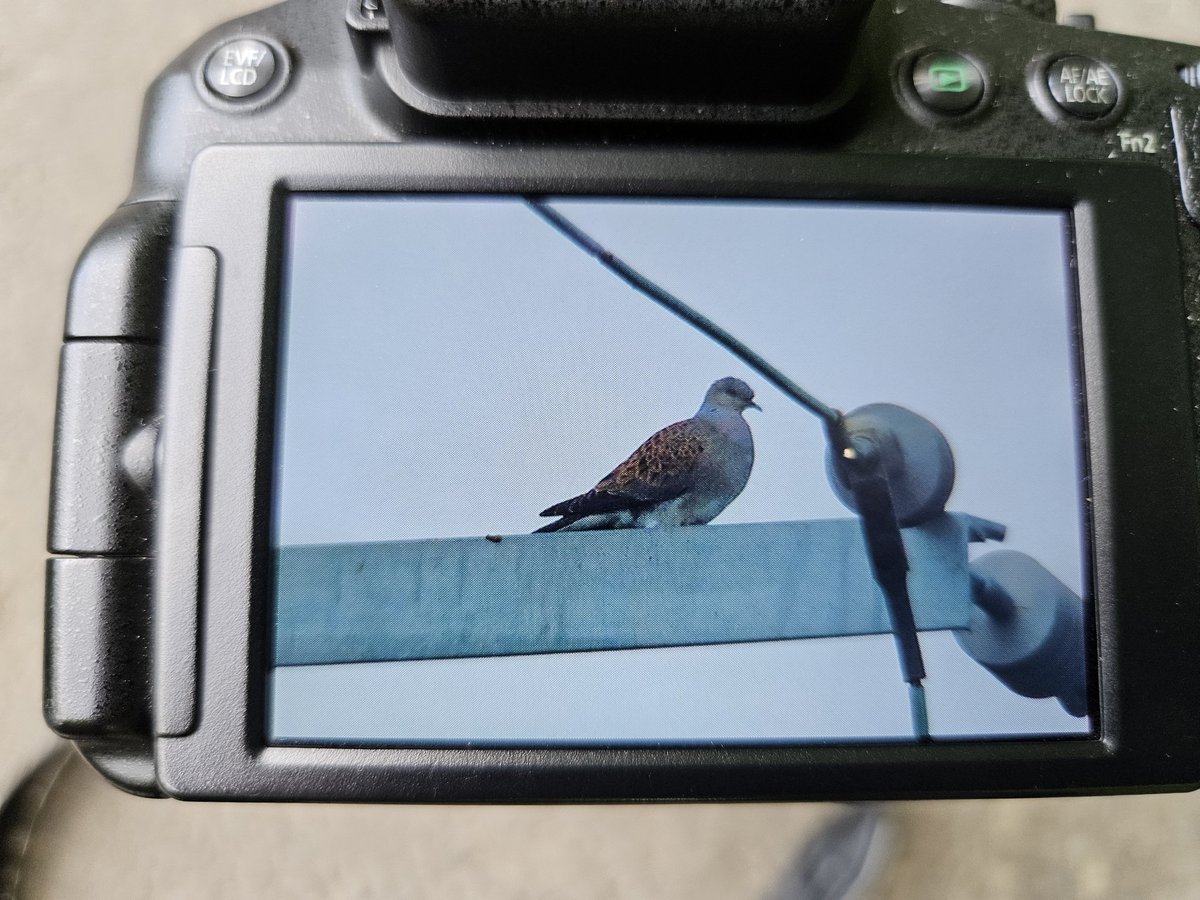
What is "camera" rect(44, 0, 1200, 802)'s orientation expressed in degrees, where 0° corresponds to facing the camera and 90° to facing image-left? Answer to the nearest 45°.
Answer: approximately 180°
